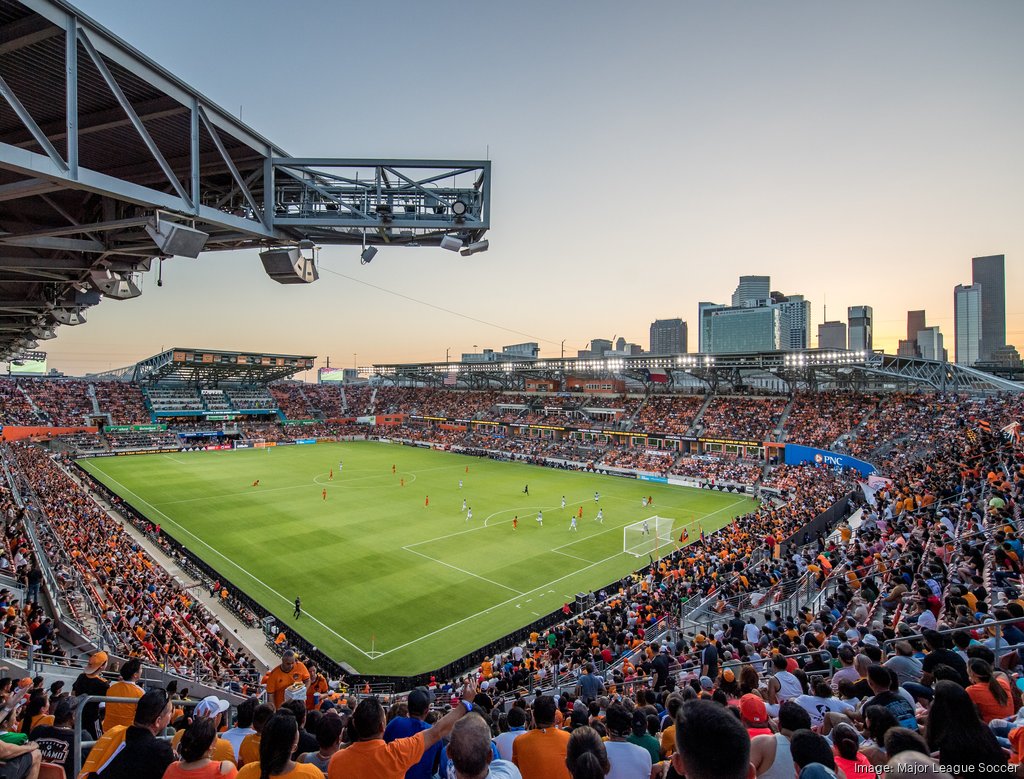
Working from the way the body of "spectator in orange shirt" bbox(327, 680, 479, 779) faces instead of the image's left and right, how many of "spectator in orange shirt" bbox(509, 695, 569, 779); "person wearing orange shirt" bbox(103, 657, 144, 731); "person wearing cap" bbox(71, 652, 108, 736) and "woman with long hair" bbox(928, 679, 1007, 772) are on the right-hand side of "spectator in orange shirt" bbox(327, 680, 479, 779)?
2

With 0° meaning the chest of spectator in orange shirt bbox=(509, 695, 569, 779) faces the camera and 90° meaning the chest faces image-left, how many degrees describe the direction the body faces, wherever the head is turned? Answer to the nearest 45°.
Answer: approximately 180°

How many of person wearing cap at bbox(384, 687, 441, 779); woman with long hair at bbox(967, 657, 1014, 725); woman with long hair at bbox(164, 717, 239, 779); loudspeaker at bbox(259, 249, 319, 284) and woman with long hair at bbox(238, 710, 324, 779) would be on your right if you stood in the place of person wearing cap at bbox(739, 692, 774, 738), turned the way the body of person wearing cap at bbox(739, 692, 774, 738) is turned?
1

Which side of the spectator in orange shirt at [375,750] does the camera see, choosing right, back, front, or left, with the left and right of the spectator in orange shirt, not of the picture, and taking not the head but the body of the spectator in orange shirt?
back

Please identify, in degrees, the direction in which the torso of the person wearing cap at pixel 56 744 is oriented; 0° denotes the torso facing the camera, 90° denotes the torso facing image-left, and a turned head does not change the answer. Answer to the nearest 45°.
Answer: approximately 225°

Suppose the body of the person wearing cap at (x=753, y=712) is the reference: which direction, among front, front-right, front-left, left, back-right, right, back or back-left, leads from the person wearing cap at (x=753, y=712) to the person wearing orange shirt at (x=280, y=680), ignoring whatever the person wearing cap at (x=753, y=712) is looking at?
left

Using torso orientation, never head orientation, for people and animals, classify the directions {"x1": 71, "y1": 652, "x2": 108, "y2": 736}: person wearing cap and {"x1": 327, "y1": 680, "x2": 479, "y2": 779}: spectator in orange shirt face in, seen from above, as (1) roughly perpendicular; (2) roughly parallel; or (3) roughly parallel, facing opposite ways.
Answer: roughly parallel

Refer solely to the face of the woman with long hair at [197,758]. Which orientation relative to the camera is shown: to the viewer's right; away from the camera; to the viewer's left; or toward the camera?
away from the camera

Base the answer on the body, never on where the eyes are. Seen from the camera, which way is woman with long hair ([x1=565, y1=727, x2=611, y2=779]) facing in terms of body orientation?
away from the camera

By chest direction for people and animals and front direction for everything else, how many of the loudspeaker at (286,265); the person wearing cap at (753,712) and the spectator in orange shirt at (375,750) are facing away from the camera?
2

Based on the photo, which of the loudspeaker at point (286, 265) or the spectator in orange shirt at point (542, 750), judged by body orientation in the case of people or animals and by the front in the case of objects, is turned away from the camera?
the spectator in orange shirt

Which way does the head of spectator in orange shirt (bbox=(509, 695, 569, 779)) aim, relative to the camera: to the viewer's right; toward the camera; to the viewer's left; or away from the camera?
away from the camera
